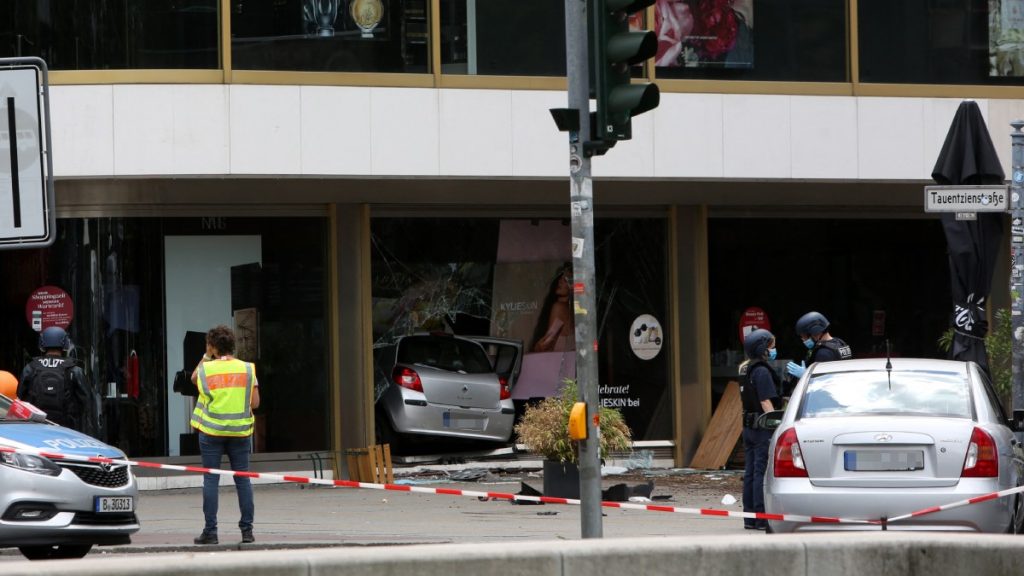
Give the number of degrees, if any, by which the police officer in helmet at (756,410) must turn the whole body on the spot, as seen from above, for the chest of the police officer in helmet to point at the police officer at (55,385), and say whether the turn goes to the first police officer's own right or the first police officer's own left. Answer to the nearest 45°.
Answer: approximately 180°

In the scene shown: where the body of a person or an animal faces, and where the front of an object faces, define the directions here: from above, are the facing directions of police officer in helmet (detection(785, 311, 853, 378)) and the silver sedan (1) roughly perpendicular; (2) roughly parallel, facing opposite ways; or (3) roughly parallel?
roughly perpendicular

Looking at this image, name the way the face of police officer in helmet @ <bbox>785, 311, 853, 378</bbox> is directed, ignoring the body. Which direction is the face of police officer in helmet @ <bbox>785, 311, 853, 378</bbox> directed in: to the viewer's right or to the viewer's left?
to the viewer's left

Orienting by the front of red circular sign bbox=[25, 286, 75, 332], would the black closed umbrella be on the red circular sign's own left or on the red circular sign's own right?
on the red circular sign's own left

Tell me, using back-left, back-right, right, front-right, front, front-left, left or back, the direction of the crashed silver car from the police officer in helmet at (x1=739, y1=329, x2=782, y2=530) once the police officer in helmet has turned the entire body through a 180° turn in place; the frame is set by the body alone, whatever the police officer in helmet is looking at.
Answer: front-right

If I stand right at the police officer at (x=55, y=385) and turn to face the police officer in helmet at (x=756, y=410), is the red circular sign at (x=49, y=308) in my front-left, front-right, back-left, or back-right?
back-left

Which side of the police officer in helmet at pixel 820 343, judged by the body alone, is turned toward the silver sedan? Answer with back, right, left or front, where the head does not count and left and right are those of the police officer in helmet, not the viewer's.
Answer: left

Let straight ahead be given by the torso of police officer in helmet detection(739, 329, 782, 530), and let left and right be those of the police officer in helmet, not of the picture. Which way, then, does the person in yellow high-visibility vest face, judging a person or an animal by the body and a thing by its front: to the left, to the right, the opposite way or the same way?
to the left

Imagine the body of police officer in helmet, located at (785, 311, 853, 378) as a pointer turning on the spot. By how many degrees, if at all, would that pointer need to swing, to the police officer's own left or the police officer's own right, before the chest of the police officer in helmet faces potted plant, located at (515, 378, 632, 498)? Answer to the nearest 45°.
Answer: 0° — they already face it
